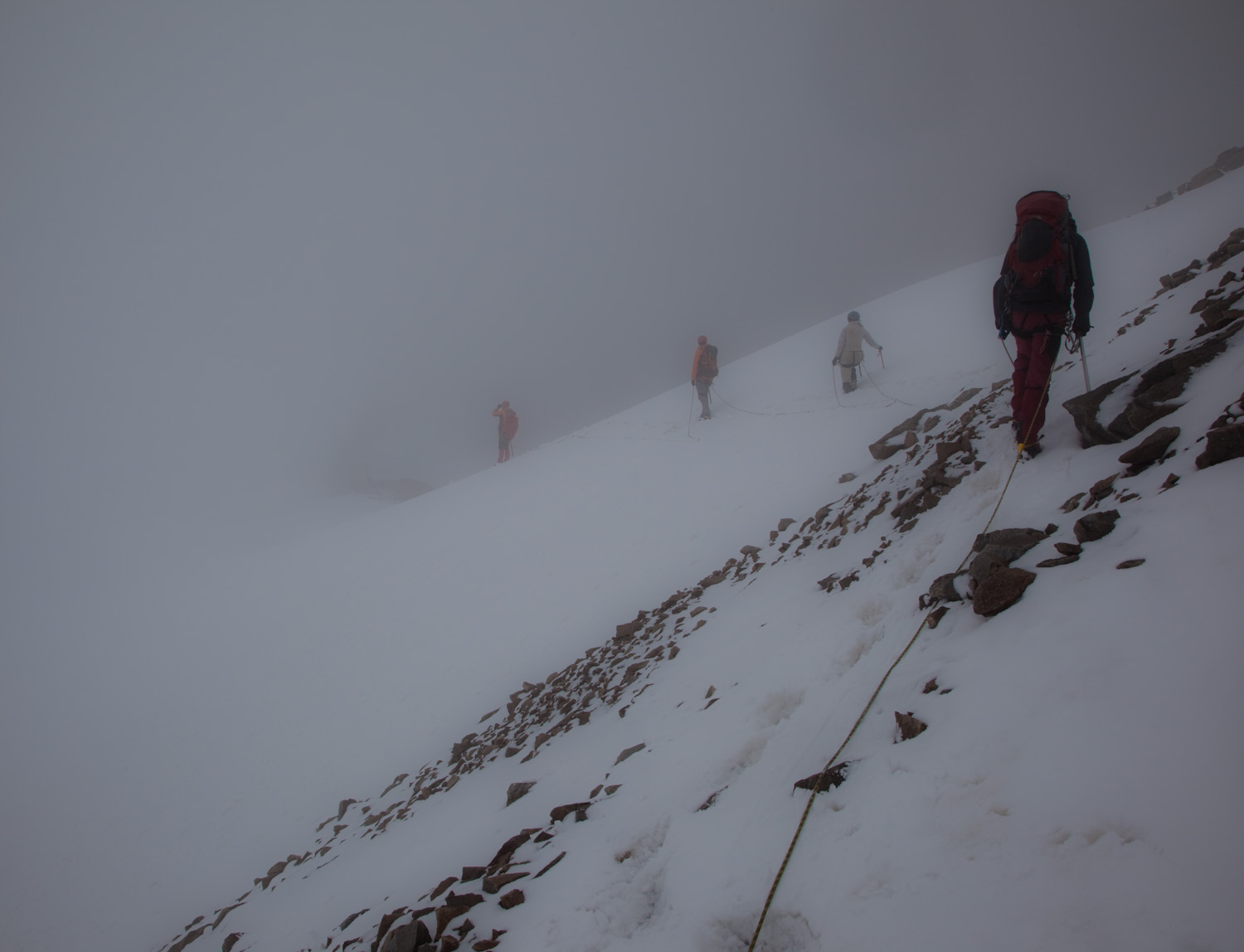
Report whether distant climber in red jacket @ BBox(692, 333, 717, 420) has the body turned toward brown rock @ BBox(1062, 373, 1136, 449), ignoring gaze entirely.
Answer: no

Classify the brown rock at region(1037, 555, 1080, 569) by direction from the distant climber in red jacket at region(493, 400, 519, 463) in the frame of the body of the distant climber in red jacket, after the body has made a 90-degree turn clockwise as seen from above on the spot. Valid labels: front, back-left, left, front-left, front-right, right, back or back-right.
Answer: back

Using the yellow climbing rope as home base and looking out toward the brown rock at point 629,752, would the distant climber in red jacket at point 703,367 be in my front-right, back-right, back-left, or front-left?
front-right

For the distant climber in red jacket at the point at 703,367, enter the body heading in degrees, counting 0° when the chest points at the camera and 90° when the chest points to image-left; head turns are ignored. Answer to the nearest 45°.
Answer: approximately 135°

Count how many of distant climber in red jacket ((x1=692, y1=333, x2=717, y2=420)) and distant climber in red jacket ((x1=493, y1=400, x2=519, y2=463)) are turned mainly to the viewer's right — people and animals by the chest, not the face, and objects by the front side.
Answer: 0

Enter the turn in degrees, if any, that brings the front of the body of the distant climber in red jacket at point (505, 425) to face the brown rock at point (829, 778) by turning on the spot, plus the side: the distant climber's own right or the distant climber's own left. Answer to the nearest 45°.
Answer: approximately 90° to the distant climber's own left

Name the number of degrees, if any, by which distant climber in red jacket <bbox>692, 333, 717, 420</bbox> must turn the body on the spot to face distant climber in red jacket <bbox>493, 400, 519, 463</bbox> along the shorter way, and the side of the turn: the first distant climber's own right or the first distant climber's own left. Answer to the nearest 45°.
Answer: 0° — they already face them

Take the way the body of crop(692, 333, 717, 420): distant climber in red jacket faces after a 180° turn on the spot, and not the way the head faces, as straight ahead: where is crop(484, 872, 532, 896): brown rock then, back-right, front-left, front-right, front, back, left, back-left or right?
front-right

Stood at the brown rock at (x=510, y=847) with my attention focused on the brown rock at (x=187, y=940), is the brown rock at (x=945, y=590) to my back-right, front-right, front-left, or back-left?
back-right

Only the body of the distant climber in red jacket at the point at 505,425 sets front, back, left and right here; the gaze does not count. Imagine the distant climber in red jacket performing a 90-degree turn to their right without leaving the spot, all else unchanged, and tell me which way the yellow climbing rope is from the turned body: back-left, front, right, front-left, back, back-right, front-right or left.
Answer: back

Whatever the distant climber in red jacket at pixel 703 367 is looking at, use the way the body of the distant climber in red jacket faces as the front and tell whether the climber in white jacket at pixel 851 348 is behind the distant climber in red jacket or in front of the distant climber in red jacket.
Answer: behind

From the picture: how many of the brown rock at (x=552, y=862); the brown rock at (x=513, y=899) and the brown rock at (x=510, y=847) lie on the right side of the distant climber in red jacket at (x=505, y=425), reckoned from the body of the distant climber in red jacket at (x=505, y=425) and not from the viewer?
0

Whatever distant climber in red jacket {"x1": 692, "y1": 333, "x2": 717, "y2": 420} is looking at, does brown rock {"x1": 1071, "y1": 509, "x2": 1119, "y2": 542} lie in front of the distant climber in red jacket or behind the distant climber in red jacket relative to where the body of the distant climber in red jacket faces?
behind

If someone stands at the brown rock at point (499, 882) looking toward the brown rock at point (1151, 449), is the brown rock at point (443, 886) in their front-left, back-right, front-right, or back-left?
back-left

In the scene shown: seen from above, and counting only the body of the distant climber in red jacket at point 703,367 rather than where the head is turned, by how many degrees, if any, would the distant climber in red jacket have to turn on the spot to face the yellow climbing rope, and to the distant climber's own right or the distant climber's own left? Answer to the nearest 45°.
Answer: approximately 135° to the distant climber's own left

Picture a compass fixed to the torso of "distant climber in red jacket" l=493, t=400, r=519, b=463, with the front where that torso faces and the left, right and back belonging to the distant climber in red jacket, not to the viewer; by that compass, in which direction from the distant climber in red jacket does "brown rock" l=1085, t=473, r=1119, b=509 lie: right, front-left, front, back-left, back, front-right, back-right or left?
left

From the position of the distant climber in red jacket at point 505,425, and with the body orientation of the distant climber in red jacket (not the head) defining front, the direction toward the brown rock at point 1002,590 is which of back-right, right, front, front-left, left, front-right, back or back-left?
left
